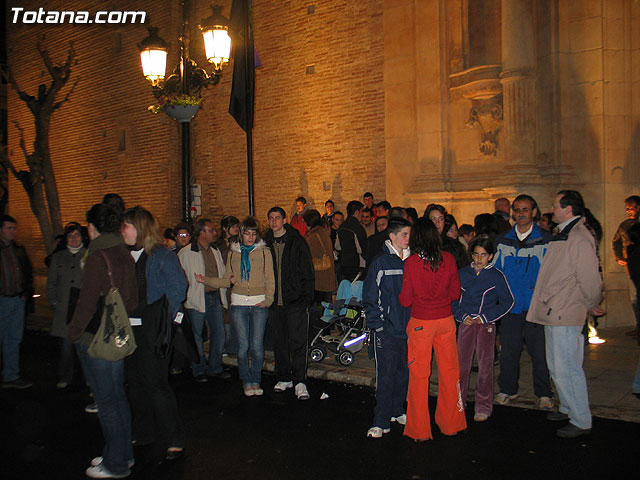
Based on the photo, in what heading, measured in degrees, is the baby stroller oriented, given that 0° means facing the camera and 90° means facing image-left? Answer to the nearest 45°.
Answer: approximately 45°

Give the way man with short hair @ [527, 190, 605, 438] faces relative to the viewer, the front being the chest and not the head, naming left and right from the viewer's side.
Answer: facing to the left of the viewer

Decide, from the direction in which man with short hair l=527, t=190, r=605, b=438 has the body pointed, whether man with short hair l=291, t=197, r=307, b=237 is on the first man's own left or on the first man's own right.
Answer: on the first man's own right

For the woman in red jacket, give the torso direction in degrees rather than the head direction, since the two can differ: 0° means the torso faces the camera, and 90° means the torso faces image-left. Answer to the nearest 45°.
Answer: approximately 180°

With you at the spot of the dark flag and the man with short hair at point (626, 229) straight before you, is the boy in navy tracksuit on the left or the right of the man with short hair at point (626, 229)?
right

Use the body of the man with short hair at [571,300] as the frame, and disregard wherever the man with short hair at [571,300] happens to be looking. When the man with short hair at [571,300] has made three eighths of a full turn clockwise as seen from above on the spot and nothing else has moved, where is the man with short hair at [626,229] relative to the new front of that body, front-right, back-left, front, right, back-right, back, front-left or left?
front-left

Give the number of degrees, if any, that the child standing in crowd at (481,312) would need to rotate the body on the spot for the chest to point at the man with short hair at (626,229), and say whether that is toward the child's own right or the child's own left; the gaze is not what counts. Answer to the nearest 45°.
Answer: approximately 135° to the child's own left
